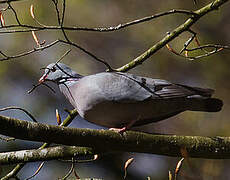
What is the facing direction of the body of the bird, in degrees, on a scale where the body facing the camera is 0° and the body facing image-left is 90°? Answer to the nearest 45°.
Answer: approximately 90°
